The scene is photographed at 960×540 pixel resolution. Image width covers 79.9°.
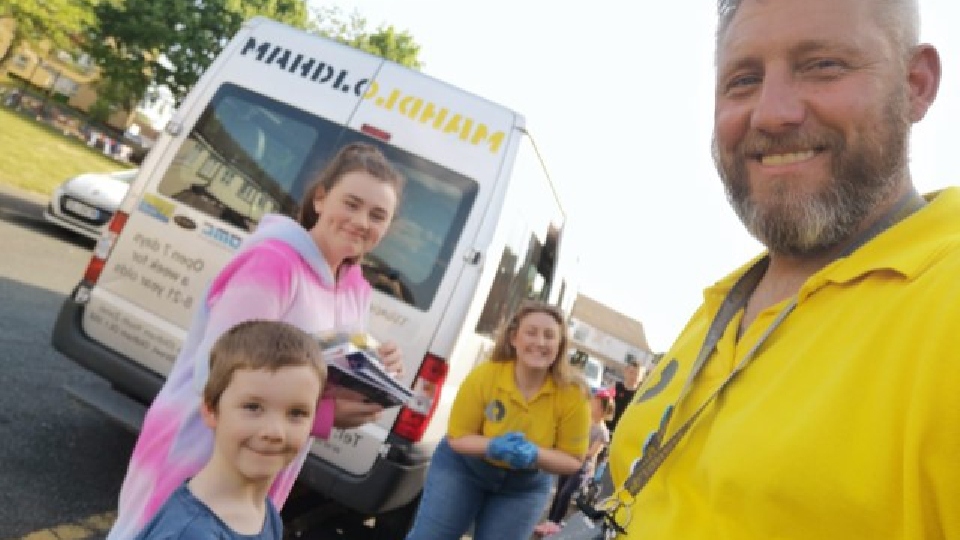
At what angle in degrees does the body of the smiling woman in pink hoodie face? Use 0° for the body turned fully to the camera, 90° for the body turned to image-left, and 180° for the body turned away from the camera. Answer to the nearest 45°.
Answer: approximately 315°

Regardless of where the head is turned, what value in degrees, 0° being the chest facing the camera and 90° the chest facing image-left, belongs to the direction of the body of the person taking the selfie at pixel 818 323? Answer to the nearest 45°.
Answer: approximately 45°

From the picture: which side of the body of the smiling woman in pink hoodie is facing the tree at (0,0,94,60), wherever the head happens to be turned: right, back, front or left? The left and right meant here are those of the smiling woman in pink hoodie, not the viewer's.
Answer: back

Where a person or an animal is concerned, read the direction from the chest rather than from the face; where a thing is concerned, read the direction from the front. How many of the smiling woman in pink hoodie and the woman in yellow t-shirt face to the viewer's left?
0

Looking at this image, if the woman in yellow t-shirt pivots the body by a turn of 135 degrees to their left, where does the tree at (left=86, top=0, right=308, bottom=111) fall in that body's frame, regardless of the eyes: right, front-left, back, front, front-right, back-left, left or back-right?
left

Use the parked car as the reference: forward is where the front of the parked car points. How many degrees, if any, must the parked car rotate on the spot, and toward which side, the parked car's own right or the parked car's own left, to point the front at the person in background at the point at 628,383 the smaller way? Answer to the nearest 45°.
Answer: approximately 90° to the parked car's own left

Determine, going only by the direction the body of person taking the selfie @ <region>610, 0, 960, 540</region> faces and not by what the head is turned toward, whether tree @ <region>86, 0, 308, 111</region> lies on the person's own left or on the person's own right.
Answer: on the person's own right
